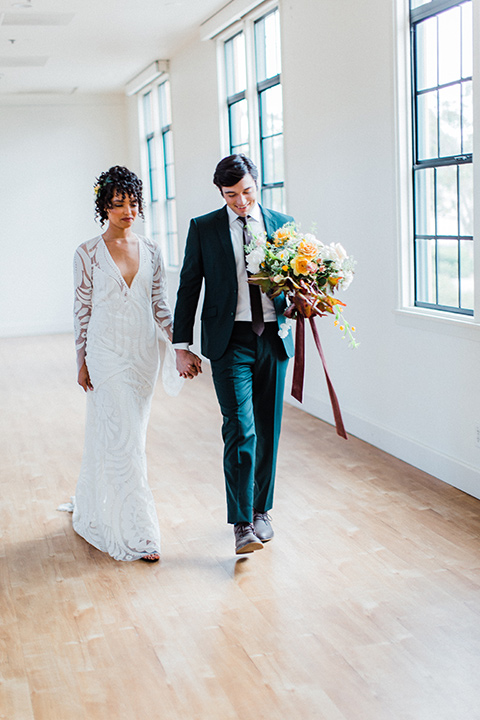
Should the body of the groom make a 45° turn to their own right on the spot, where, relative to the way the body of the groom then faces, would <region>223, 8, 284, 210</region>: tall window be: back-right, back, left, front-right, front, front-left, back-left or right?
back-right

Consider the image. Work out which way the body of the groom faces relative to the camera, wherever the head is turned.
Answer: toward the camera

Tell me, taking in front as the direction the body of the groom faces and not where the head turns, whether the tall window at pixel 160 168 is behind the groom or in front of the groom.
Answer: behind

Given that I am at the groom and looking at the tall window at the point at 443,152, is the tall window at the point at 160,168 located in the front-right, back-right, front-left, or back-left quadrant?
front-left

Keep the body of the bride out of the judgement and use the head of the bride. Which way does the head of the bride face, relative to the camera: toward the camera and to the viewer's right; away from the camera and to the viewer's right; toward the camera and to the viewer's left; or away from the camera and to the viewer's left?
toward the camera and to the viewer's right

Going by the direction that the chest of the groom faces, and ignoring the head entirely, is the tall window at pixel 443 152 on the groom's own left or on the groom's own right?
on the groom's own left
